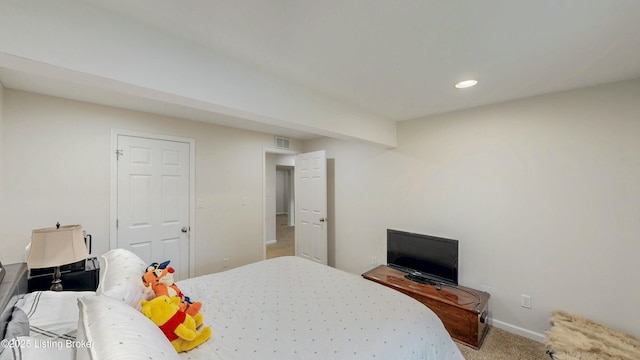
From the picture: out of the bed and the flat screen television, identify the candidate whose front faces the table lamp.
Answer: the flat screen television

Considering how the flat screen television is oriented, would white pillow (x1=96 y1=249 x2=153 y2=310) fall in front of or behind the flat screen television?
in front

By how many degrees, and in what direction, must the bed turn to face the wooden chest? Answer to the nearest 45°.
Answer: approximately 45° to its right

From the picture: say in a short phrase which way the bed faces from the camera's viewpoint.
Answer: facing away from the viewer and to the right of the viewer

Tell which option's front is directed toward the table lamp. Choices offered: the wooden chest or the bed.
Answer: the wooden chest

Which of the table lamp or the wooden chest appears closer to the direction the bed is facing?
the wooden chest

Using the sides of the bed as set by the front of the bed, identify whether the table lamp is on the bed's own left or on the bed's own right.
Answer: on the bed's own left

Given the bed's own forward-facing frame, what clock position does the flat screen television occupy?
The flat screen television is roughly at 1 o'clock from the bed.

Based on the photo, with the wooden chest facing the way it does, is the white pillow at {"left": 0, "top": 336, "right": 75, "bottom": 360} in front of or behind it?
in front

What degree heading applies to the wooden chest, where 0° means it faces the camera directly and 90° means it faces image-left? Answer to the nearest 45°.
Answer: approximately 45°

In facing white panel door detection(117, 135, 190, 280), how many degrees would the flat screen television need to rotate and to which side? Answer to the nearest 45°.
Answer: approximately 45° to its right

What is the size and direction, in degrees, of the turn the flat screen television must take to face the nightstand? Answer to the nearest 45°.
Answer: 0° — it already faces it

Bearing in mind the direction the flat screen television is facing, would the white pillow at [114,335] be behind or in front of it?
in front

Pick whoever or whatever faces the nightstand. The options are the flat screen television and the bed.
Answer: the flat screen television

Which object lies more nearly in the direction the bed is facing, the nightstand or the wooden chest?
the wooden chest
